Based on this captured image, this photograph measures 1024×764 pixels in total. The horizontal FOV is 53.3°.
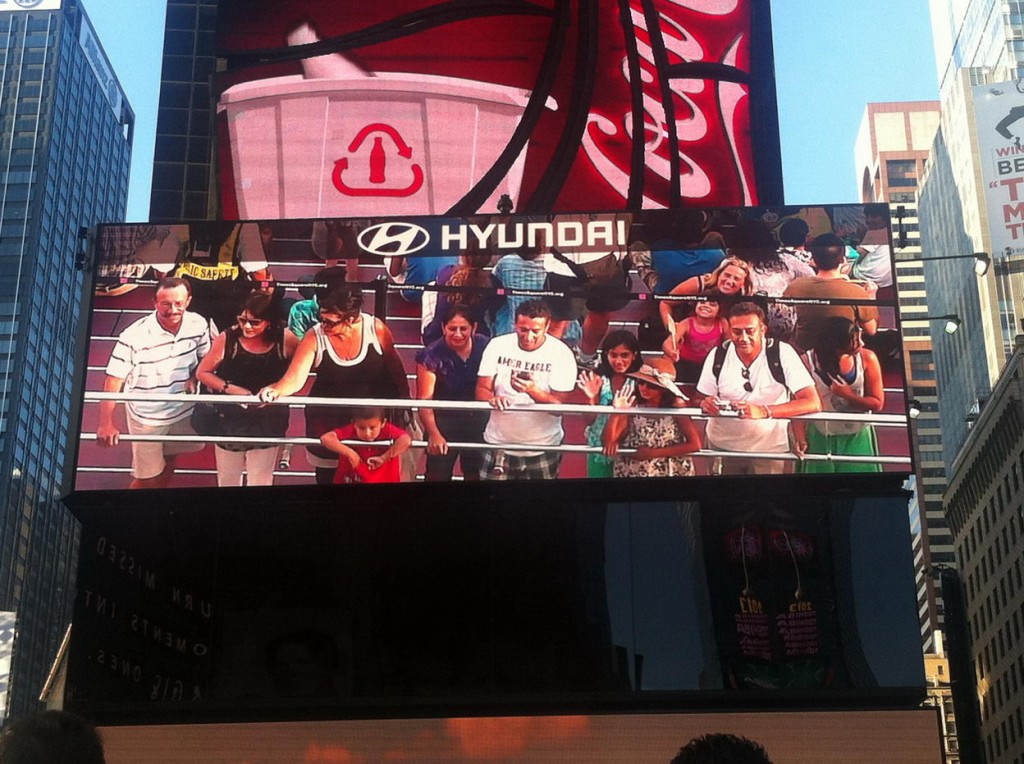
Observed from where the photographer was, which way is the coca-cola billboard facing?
facing the viewer

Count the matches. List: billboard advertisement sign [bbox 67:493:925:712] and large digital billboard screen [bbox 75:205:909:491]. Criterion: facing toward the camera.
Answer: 2

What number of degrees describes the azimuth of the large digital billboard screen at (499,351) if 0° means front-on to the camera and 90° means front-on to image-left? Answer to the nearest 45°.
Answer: approximately 0°

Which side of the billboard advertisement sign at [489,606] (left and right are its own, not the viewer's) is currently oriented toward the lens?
front
